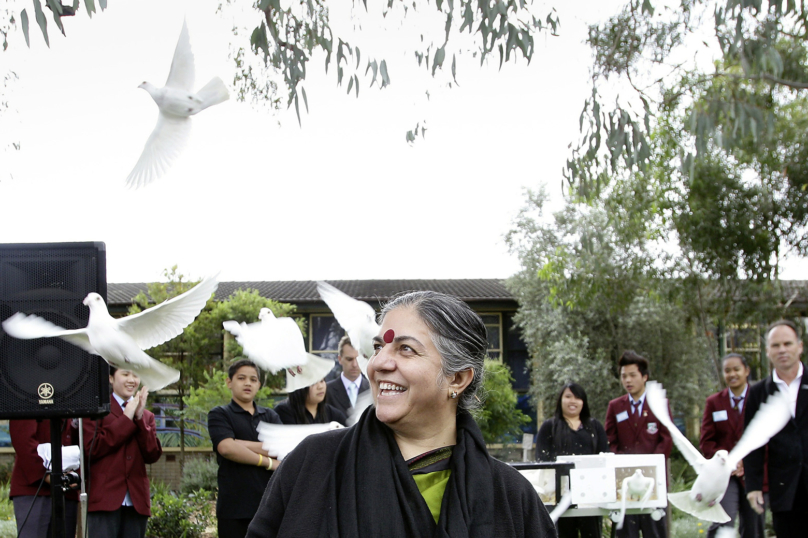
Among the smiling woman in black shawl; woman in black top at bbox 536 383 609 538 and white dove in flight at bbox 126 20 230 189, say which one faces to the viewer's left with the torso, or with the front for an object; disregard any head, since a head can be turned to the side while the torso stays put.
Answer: the white dove in flight

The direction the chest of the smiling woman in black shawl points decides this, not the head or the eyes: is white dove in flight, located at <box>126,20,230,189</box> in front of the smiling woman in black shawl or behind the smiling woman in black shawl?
behind

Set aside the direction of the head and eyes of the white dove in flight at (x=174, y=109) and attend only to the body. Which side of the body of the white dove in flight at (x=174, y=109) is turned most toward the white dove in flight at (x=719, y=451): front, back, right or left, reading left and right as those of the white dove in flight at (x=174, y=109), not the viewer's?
back

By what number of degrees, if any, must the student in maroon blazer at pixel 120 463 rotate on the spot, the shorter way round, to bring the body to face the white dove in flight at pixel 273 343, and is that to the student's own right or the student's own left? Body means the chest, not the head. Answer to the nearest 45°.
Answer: approximately 45° to the student's own left

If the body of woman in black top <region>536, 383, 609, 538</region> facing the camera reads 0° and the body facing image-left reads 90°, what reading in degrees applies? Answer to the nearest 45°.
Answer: approximately 0°

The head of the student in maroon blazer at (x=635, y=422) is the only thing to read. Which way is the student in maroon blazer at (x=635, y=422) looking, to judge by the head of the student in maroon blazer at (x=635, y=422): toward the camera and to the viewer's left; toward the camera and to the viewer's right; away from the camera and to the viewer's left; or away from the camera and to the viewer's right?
toward the camera and to the viewer's left

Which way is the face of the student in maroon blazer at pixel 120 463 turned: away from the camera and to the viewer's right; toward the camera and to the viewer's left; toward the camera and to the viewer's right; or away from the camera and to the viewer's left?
toward the camera and to the viewer's right

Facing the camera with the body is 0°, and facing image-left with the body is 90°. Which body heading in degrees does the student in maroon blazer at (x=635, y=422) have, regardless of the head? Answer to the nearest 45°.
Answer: approximately 0°

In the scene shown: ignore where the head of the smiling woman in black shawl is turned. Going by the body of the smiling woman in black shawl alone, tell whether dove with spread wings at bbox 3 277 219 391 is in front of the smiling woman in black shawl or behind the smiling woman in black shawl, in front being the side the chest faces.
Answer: behind

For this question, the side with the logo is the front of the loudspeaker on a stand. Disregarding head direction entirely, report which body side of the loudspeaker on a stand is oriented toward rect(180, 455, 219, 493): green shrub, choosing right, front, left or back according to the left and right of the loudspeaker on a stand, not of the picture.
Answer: back
